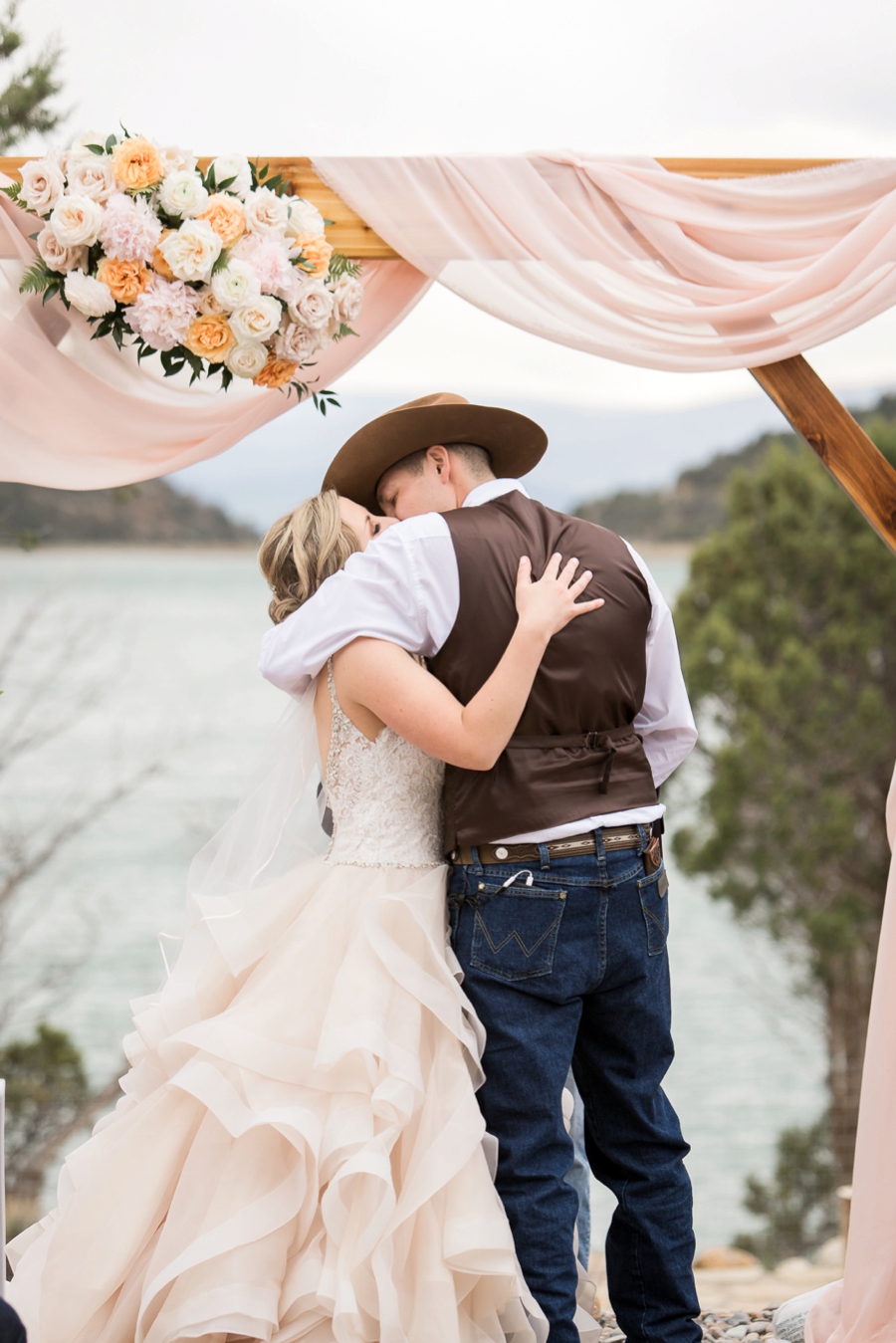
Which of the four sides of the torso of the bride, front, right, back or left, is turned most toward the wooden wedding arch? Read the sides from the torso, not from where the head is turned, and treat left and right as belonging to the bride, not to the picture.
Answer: front

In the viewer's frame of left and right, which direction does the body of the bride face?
facing to the right of the viewer

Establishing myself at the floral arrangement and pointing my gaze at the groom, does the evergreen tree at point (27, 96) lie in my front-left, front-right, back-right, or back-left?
back-left

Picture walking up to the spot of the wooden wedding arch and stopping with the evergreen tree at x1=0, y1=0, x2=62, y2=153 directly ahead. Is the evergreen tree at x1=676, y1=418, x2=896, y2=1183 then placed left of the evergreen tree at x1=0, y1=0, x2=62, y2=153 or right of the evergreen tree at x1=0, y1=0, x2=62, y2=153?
right

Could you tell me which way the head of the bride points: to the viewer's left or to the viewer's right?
to the viewer's right
